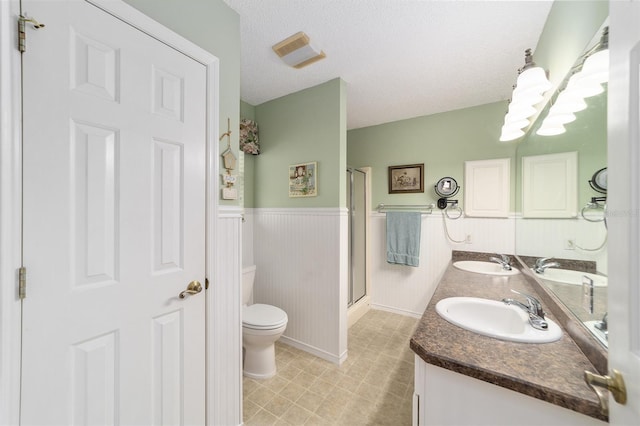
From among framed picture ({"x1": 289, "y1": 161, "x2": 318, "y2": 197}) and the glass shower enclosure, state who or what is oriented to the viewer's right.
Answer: the glass shower enclosure

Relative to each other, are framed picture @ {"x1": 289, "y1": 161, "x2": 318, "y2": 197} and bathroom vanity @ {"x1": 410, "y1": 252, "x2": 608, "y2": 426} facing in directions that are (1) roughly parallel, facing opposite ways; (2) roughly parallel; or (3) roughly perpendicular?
roughly perpendicular

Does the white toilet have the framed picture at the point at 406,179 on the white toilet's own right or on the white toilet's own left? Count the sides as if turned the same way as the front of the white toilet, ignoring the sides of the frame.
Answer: on the white toilet's own left

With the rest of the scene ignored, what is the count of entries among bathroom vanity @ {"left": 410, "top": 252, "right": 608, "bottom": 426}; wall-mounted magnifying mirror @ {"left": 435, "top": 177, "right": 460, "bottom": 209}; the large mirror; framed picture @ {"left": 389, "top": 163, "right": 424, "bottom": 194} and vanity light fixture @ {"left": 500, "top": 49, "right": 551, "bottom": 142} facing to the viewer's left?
3

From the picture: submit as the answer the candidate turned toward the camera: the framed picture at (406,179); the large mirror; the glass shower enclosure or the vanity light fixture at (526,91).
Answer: the framed picture

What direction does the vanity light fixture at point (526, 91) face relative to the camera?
to the viewer's left

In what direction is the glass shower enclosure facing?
to the viewer's right

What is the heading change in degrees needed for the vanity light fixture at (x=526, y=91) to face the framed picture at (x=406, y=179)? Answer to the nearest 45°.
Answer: approximately 45° to its right

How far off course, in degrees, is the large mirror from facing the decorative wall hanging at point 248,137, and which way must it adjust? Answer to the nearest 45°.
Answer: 0° — it already faces it
